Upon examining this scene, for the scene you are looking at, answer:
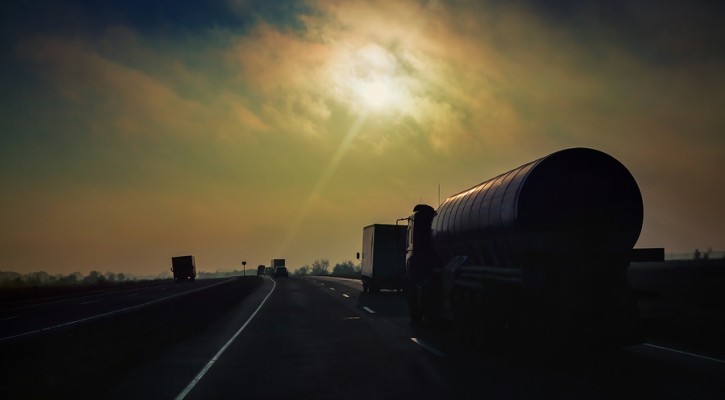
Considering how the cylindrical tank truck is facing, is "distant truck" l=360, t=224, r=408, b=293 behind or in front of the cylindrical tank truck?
in front

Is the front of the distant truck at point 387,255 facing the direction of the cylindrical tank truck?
no

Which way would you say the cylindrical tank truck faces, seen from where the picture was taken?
facing away from the viewer and to the left of the viewer

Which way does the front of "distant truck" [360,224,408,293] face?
away from the camera

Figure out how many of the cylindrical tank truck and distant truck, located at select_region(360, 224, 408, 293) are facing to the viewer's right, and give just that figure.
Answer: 0
